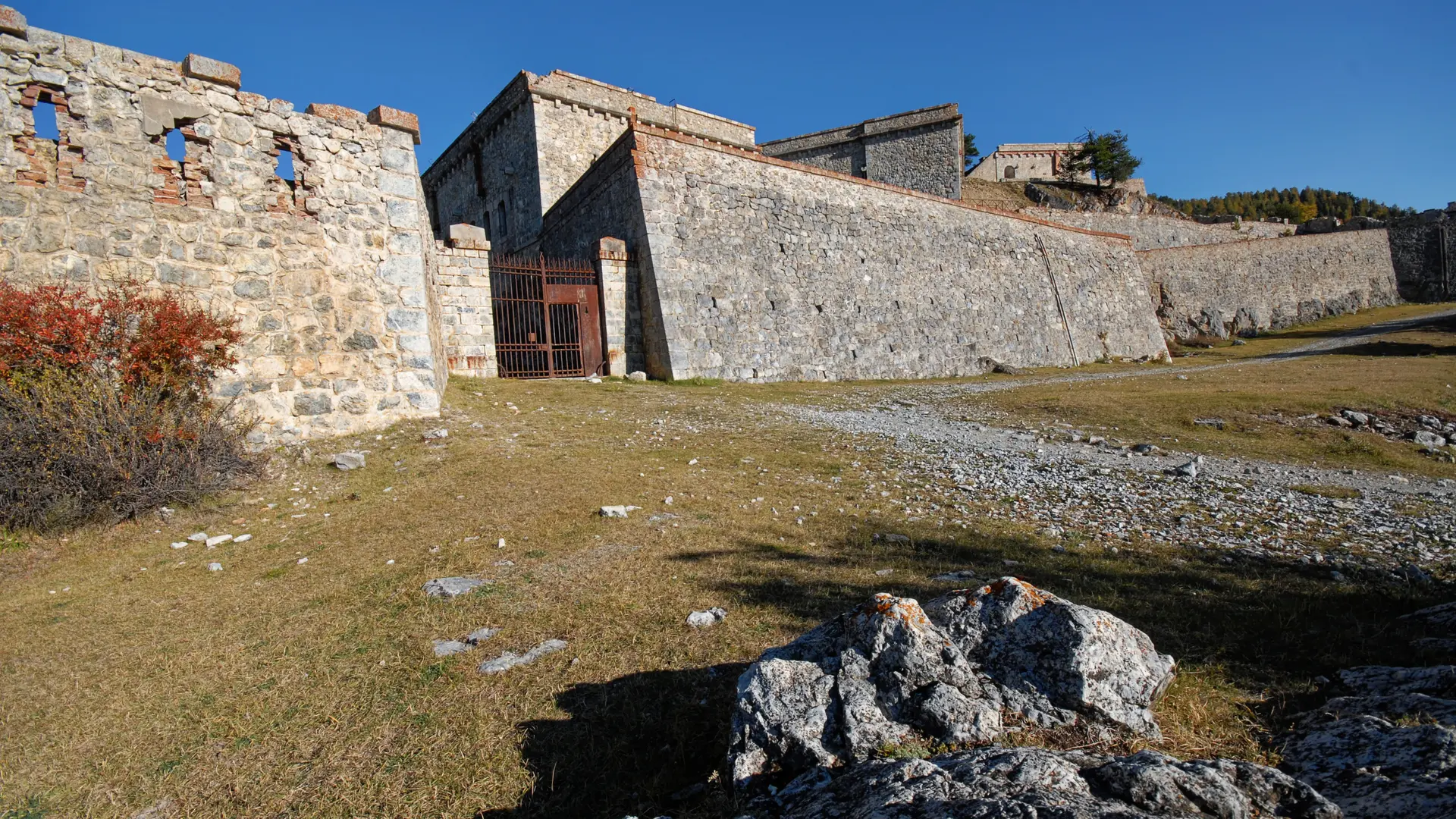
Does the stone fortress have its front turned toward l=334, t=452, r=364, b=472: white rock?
yes

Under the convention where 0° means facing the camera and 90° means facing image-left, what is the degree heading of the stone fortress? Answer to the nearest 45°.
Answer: approximately 0°

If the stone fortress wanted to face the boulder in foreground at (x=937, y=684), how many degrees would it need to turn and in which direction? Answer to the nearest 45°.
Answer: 0° — it already faces it

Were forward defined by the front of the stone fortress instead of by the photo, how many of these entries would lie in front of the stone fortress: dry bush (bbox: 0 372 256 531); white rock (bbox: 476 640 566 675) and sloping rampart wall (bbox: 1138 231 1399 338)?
2

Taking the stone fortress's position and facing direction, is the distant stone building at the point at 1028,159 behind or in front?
behind

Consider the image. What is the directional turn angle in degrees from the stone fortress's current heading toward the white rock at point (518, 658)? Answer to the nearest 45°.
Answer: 0° — it already faces it

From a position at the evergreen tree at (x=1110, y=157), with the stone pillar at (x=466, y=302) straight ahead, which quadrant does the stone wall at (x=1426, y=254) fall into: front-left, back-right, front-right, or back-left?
front-left

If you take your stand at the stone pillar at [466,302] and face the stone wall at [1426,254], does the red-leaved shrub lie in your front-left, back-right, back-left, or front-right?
back-right

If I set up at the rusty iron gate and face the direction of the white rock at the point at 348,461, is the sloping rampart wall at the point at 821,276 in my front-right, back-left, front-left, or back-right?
back-left

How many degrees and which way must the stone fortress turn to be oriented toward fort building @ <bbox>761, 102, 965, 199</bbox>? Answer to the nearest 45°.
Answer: approximately 135° to its left
